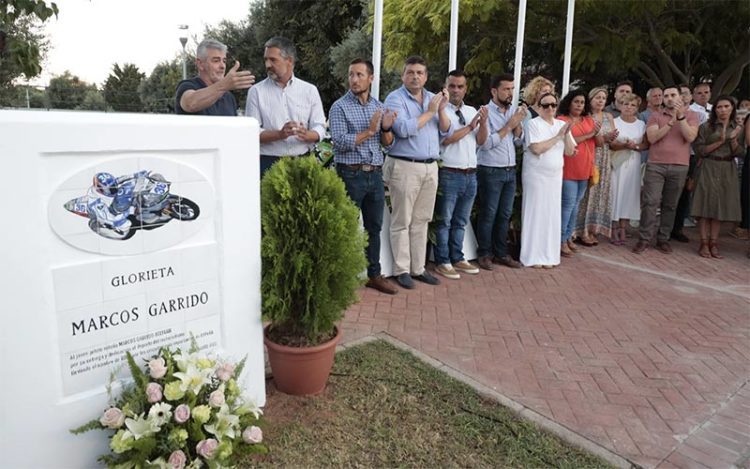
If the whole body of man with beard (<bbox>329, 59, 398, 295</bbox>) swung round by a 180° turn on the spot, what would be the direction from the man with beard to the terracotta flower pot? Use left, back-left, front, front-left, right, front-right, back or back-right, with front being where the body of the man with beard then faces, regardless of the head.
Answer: back-left

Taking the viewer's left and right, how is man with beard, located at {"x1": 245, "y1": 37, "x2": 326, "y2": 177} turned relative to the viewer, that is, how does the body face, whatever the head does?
facing the viewer

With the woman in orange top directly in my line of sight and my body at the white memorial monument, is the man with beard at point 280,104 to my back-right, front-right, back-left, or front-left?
front-left

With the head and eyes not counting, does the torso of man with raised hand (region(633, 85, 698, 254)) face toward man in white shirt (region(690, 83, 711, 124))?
no

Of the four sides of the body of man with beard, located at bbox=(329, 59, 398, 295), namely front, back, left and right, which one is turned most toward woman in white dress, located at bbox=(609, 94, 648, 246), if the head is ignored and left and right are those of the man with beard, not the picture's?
left

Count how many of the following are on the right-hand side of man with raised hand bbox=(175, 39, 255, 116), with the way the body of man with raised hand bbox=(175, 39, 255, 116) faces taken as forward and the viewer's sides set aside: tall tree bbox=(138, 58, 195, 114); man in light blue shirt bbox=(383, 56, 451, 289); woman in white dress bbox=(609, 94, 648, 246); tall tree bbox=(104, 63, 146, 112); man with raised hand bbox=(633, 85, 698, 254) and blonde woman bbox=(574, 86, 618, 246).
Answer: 0

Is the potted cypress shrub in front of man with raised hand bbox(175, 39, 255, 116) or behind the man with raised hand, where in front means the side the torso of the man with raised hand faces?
in front

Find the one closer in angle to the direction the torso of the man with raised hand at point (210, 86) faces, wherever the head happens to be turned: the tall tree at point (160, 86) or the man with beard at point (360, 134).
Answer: the man with beard

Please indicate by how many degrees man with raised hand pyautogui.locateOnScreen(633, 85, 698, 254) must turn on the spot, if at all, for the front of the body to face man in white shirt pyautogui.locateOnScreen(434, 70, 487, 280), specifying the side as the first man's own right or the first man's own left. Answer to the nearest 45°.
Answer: approximately 45° to the first man's own right

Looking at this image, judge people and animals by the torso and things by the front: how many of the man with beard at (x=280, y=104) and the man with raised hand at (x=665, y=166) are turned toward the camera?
2

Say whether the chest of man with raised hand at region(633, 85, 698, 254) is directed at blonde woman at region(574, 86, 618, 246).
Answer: no

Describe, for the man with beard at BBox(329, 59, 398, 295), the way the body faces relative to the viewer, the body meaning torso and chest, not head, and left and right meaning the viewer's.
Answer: facing the viewer and to the right of the viewer
